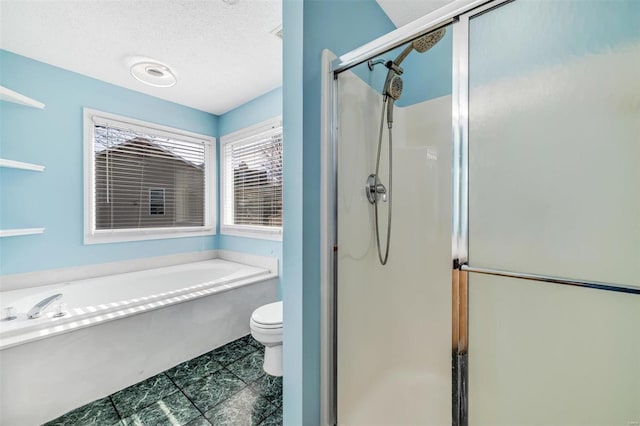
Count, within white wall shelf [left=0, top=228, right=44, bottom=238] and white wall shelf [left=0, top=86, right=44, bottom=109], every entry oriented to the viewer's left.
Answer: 0

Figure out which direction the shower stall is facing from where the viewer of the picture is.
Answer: facing the viewer and to the left of the viewer

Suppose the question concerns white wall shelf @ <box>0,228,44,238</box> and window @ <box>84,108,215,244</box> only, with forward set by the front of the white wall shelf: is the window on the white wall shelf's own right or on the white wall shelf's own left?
on the white wall shelf's own left

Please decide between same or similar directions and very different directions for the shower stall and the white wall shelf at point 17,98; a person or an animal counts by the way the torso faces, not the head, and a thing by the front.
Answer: very different directions

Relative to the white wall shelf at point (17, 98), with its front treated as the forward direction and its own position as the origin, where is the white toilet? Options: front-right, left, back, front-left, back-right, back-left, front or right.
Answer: front

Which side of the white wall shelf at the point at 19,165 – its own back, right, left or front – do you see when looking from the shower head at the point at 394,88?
front

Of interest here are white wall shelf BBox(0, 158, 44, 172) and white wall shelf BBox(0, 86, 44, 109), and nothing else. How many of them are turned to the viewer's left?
0

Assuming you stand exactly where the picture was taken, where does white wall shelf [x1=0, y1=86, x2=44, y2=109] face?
facing the viewer and to the right of the viewer

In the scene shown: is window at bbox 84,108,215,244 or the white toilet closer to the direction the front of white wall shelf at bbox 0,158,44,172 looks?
the white toilet
